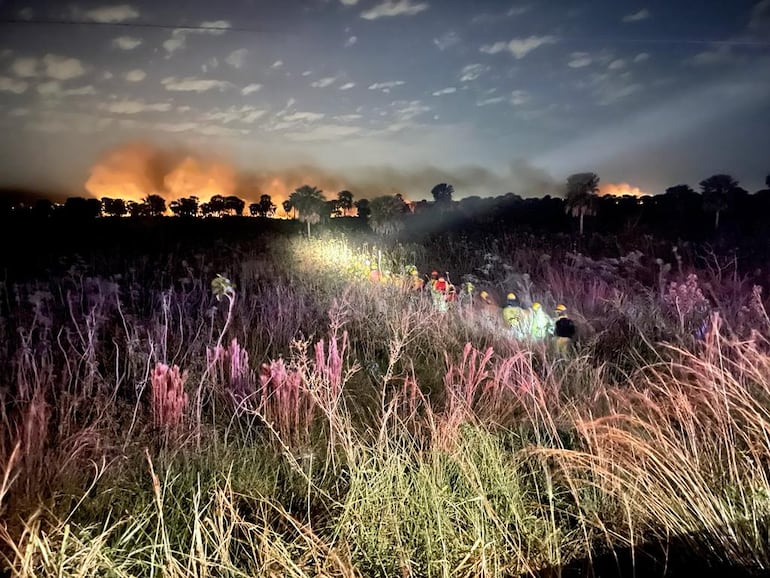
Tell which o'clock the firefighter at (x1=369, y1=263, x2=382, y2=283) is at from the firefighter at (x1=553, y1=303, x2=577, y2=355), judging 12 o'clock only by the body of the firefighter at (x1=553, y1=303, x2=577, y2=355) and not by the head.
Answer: the firefighter at (x1=369, y1=263, x2=382, y2=283) is roughly at 12 o'clock from the firefighter at (x1=553, y1=303, x2=577, y2=355).

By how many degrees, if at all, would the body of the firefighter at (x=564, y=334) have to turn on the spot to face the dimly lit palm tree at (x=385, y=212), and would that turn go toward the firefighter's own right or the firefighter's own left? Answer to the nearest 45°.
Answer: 0° — they already face it

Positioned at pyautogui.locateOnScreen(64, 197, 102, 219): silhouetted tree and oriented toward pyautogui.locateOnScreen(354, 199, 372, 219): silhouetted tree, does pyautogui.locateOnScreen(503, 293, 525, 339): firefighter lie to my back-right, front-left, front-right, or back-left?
front-right

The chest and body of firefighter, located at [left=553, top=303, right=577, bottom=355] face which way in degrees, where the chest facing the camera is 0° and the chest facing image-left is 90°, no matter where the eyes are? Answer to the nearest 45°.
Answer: approximately 135°

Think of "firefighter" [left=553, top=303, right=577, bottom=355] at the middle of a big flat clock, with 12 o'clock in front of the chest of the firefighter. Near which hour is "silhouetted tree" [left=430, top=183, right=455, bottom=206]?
The silhouetted tree is roughly at 1 o'clock from the firefighter.

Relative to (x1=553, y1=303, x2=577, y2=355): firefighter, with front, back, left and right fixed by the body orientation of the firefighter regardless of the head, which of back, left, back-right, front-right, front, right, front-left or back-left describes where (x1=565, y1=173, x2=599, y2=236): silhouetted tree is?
front-right

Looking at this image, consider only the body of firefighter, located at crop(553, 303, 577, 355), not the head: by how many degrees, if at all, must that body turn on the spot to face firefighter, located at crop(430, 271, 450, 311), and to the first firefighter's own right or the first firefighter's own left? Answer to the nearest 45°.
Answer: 0° — they already face them

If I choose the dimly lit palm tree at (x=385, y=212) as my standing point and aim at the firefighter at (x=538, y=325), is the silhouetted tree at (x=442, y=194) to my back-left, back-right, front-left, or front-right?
back-left

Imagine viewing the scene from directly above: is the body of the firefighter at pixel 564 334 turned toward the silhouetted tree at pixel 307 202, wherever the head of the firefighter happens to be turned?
yes

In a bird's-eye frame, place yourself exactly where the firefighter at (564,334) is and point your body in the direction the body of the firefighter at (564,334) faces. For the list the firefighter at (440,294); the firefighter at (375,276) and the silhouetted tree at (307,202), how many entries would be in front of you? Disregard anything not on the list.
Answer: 3

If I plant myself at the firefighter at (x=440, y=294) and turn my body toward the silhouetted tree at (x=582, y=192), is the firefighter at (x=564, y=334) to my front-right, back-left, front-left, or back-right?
back-right

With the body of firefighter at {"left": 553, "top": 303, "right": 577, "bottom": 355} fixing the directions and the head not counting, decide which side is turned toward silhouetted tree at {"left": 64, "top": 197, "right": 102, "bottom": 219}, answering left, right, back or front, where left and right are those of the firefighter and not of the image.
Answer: front

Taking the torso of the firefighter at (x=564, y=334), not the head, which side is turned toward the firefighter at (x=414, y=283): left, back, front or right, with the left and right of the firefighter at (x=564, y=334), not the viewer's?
front
